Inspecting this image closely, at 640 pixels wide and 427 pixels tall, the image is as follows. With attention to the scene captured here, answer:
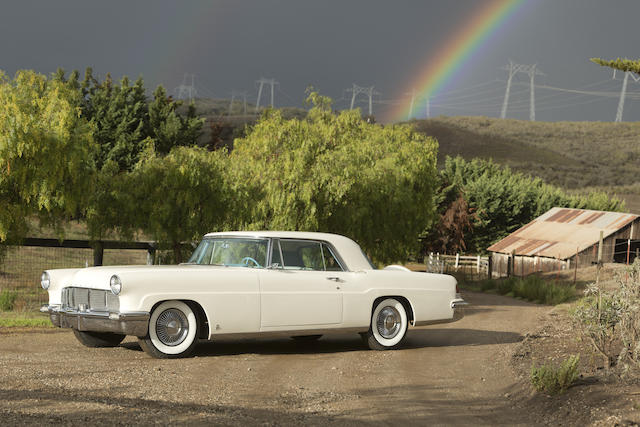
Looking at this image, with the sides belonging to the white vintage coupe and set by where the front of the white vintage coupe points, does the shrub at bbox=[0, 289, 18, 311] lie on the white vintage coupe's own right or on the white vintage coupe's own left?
on the white vintage coupe's own right

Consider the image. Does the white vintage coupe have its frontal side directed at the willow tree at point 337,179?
no

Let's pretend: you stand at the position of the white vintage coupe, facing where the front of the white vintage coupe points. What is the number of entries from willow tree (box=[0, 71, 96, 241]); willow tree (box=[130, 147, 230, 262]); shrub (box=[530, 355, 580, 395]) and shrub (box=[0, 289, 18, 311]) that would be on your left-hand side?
1

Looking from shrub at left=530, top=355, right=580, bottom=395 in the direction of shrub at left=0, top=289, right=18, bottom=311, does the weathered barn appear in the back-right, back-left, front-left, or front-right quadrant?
front-right

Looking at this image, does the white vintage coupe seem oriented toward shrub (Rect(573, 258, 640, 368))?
no

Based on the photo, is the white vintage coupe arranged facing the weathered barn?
no

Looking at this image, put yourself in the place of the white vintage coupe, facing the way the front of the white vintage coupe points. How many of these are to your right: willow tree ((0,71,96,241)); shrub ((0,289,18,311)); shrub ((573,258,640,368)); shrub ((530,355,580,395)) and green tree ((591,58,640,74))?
2

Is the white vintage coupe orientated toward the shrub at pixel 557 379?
no
